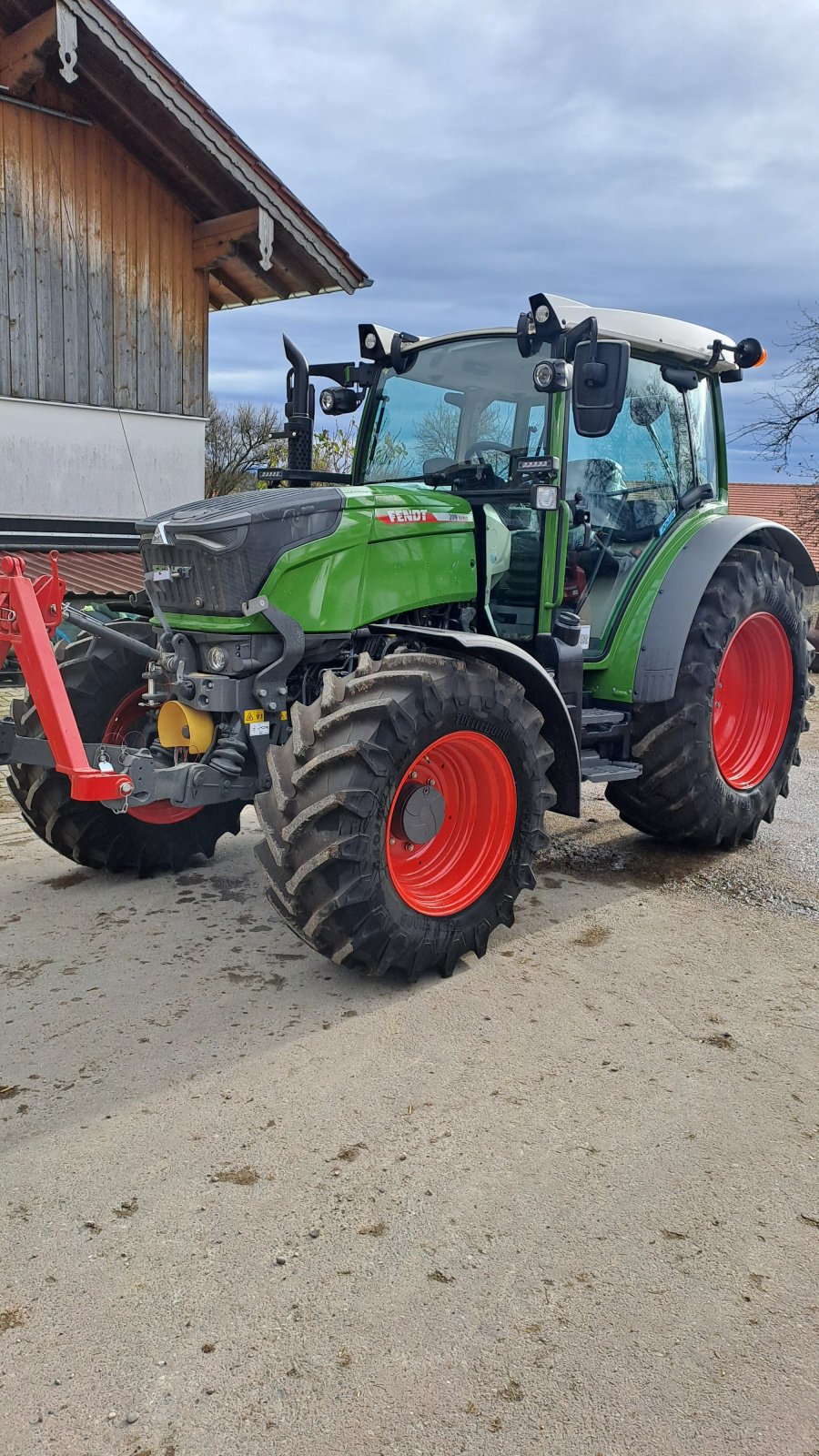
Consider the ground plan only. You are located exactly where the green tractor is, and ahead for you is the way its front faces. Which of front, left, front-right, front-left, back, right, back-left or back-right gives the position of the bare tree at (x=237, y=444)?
back-right

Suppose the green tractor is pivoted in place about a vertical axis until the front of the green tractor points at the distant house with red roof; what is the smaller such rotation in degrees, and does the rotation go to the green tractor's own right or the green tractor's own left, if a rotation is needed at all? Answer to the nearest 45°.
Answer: approximately 135° to the green tractor's own right

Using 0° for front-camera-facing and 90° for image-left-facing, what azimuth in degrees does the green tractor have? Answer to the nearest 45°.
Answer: approximately 45°

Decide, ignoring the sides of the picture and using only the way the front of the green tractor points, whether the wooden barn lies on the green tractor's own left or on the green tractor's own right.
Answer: on the green tractor's own right
